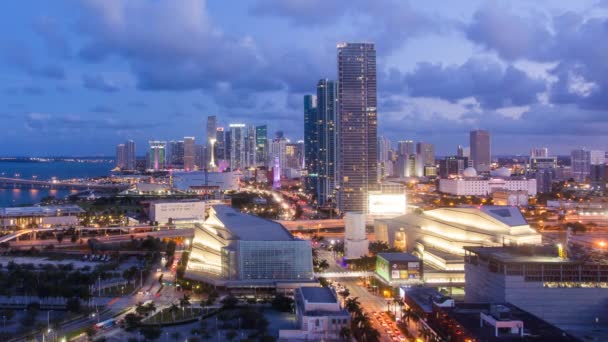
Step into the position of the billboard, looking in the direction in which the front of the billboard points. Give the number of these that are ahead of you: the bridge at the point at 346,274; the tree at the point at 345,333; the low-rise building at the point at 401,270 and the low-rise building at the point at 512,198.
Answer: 3

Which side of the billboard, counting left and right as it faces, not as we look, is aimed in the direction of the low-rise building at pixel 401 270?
front

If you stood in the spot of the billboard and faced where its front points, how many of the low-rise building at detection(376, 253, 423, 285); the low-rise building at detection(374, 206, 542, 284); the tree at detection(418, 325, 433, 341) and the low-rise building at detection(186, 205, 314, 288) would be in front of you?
4

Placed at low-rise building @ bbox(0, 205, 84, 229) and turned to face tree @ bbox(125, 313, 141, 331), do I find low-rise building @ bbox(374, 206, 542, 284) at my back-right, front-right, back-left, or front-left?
front-left

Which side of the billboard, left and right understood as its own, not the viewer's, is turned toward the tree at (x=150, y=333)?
front

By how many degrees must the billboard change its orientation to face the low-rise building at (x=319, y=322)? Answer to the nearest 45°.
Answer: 0° — it already faces it

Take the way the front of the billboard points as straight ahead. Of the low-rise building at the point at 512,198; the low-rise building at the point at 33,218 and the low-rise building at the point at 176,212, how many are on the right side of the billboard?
2

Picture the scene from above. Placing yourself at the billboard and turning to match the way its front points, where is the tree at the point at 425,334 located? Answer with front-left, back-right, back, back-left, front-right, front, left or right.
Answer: front

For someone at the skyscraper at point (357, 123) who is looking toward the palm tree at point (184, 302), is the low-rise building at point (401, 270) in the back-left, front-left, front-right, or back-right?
front-left

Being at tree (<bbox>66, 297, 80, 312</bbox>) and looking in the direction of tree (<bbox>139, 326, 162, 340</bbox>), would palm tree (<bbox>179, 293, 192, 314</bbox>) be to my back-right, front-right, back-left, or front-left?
front-left

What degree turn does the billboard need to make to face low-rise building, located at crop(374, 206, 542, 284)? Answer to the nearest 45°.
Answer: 0° — it already faces it

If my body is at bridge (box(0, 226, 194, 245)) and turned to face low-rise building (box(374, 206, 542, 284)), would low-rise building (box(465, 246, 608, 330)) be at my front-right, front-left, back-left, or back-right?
front-right

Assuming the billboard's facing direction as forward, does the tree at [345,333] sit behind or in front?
in front

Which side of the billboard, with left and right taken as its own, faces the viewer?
front

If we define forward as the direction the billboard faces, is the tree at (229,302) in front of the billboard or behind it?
in front
